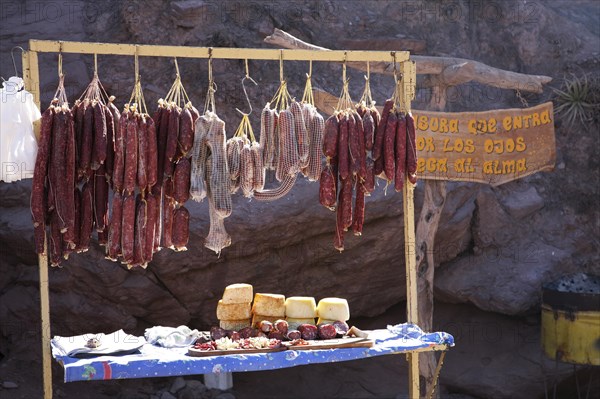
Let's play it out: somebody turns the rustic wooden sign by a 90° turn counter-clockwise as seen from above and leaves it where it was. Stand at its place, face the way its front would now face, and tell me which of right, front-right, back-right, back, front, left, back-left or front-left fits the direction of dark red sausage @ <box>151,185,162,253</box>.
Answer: back-right

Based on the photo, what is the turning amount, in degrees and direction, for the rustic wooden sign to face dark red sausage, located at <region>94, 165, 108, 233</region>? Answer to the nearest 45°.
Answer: approximately 45° to its right

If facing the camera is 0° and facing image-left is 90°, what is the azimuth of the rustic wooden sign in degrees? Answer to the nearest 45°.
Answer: approximately 0°

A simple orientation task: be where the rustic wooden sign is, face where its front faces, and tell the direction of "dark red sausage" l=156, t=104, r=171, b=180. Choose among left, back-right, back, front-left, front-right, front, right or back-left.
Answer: front-right

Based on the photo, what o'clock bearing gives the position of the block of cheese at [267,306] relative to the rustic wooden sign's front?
The block of cheese is roughly at 1 o'clock from the rustic wooden sign.

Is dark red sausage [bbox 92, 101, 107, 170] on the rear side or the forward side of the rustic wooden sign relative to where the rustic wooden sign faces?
on the forward side

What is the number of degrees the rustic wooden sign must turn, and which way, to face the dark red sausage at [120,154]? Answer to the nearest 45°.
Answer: approximately 45° to its right

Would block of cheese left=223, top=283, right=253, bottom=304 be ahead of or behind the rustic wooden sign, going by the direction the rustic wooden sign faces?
ahead

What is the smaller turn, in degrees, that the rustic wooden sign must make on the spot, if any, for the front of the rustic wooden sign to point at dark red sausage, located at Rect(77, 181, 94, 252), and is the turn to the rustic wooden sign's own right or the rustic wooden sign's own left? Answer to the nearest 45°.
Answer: approximately 45° to the rustic wooden sign's own right

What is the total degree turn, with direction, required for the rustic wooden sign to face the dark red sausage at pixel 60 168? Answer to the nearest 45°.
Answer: approximately 45° to its right

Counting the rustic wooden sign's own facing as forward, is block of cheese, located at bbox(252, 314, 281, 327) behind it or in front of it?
in front
